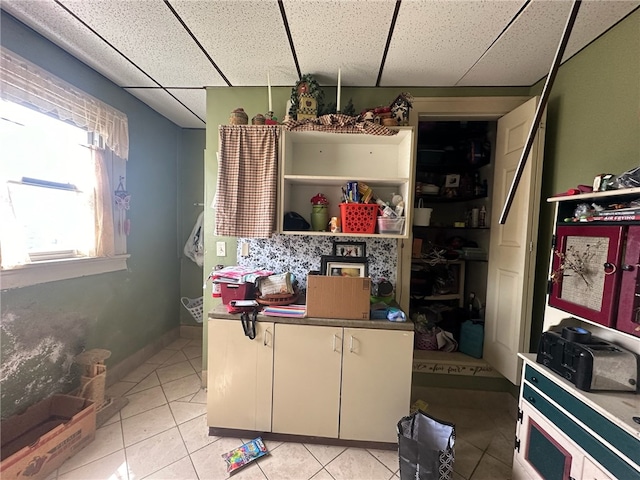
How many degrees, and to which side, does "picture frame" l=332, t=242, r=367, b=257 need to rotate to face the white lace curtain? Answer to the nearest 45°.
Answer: approximately 90° to its right

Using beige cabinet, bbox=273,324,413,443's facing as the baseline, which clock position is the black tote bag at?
The black tote bag is roughly at 10 o'clock from the beige cabinet.

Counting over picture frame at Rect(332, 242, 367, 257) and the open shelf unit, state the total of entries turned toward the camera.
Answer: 2

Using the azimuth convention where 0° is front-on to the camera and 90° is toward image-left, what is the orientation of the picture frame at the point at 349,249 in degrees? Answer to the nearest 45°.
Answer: approximately 0°

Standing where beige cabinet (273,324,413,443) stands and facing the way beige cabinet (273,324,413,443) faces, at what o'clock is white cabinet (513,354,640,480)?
white cabinet (513,354,640,480) is roughly at 10 o'clock from beige cabinet (273,324,413,443).
